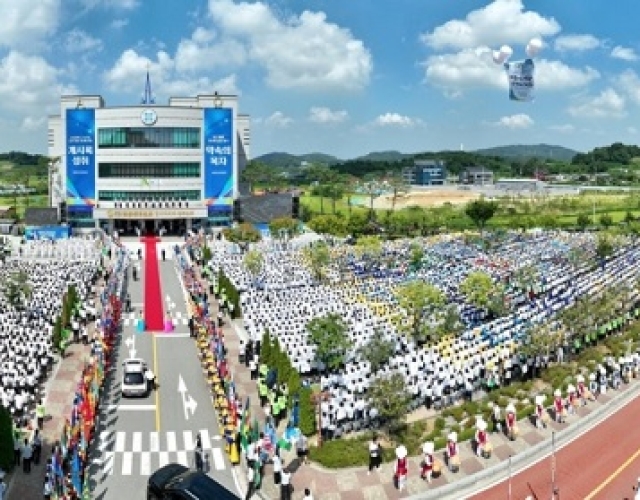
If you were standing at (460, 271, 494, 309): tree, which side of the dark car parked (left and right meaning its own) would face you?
right

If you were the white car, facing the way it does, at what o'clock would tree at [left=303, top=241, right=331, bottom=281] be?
The tree is roughly at 7 o'clock from the white car.

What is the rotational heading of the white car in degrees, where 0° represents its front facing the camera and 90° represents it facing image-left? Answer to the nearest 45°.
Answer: approximately 0°

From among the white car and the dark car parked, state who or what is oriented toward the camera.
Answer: the white car

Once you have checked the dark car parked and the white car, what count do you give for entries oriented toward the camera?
1

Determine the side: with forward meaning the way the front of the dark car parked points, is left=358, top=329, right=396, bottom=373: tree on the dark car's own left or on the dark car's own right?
on the dark car's own right

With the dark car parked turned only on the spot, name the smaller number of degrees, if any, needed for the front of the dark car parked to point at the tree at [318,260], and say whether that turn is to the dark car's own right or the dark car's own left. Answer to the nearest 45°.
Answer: approximately 45° to the dark car's own right

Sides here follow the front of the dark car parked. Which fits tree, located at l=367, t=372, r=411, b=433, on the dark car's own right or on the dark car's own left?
on the dark car's own right

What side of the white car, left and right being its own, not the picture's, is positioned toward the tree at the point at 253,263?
back

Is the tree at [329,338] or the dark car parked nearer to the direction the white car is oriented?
the dark car parked

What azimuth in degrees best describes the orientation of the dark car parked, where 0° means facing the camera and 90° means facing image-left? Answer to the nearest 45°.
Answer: approximately 135°

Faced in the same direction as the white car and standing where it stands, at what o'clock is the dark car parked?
The dark car parked is roughly at 12 o'clock from the white car.

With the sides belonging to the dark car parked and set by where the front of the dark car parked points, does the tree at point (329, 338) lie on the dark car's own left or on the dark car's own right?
on the dark car's own right
